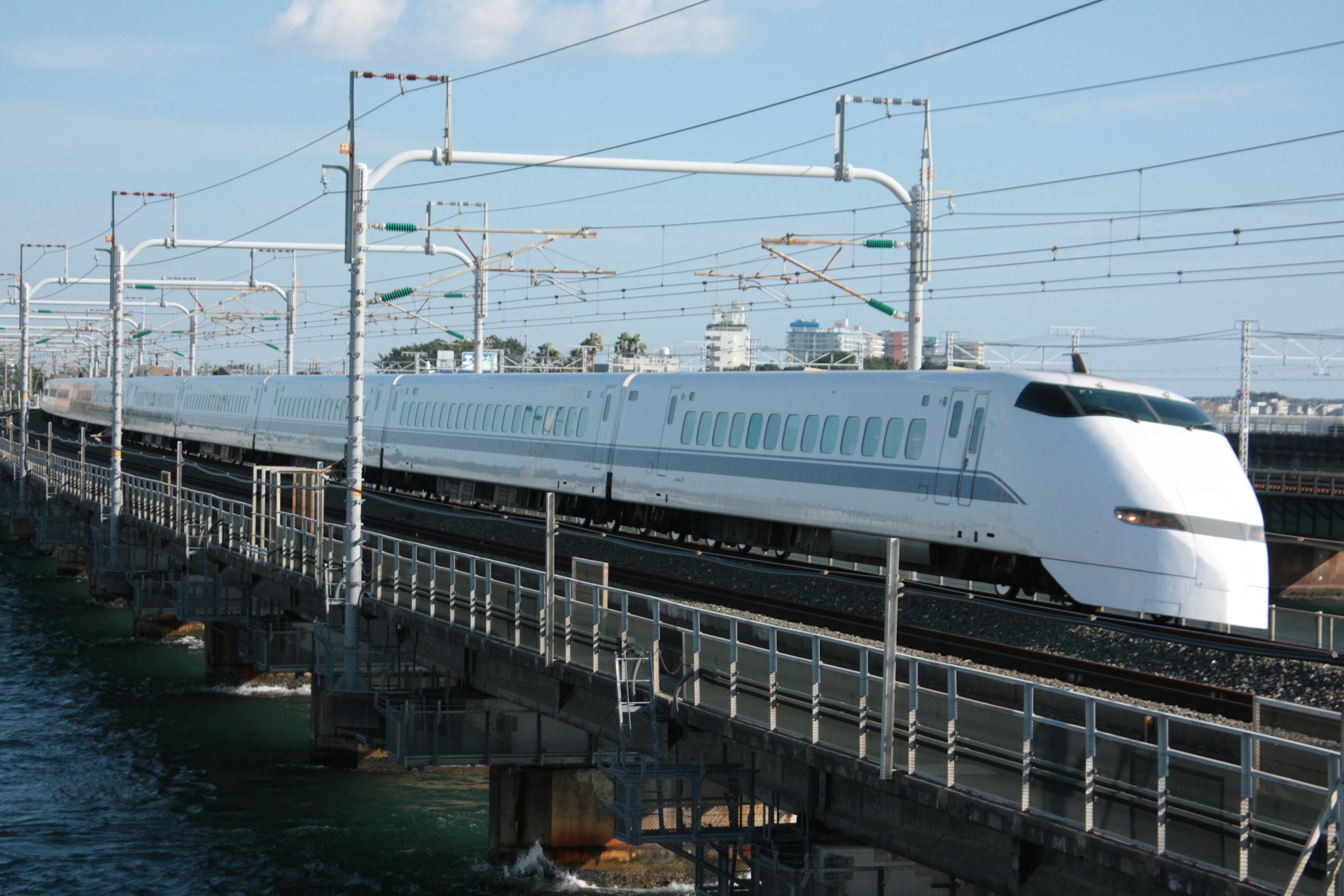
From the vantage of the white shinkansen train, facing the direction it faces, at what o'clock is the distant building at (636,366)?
The distant building is roughly at 7 o'clock from the white shinkansen train.

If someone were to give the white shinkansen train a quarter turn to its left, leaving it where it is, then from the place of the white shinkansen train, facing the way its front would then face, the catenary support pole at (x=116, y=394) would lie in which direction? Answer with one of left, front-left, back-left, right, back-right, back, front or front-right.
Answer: left

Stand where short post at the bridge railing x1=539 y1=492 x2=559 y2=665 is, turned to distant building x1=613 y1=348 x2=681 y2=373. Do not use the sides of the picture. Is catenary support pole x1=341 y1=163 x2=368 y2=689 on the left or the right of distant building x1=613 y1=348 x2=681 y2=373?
left

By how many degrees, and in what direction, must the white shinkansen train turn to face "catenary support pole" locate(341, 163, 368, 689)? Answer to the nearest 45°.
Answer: approximately 135° to its right

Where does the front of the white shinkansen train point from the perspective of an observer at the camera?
facing the viewer and to the right of the viewer
